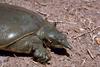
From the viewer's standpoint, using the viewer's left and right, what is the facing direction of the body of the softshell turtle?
facing to the right of the viewer
